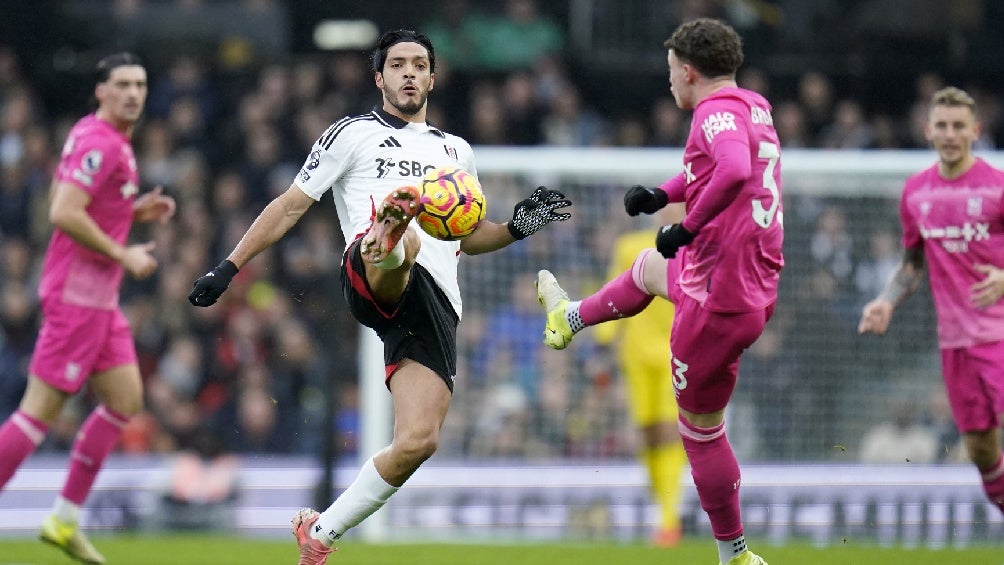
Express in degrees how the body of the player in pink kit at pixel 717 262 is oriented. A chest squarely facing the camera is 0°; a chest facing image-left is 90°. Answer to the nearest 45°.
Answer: approximately 135°

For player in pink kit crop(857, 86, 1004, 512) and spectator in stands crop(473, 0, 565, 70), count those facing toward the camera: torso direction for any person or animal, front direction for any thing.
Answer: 2

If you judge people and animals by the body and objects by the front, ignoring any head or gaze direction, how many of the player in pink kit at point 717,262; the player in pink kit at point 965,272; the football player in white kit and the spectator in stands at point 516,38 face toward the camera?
3

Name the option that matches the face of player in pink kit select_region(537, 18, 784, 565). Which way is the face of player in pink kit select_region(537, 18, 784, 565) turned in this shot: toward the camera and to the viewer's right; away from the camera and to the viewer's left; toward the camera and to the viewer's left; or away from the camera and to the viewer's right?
away from the camera and to the viewer's left

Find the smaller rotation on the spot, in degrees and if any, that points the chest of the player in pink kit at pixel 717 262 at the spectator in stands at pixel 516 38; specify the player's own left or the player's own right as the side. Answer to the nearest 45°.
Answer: approximately 45° to the player's own right

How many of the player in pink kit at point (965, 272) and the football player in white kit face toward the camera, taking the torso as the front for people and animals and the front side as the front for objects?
2

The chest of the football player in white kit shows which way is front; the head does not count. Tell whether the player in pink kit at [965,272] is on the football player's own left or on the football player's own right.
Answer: on the football player's own left

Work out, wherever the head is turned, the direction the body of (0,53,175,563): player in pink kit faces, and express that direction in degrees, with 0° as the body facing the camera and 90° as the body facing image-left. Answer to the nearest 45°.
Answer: approximately 315°

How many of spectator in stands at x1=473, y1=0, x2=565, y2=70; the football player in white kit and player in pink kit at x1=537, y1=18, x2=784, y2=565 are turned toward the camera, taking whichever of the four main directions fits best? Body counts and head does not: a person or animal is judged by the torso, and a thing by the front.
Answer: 2
